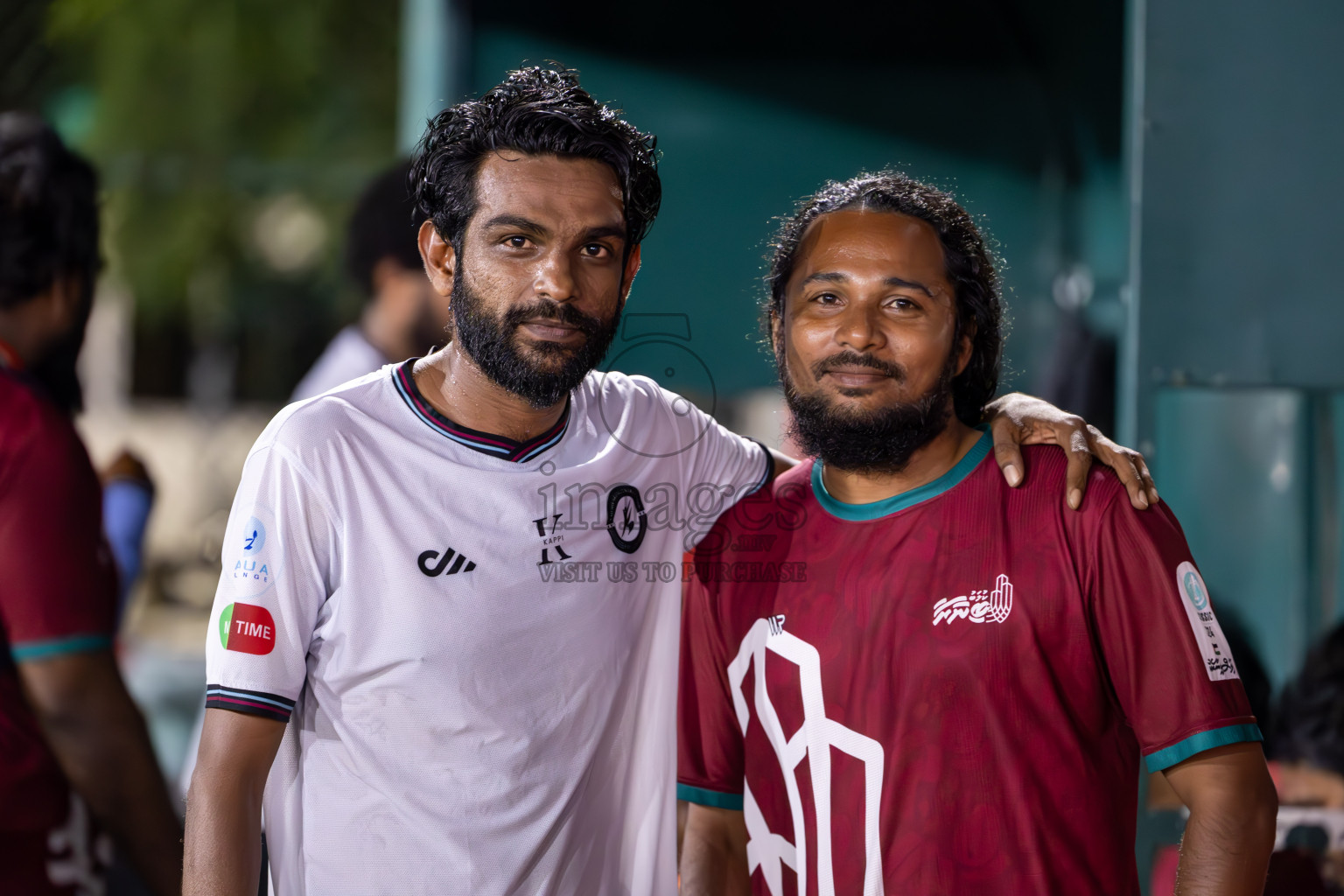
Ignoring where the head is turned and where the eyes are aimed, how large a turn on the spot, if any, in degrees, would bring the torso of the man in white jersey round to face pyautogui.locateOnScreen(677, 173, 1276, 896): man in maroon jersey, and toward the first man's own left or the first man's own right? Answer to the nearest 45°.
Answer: approximately 45° to the first man's own left

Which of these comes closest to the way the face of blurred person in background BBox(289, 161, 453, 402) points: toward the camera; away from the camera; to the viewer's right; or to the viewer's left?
to the viewer's right

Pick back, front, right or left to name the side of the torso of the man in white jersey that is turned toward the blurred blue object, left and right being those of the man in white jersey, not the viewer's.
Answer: back

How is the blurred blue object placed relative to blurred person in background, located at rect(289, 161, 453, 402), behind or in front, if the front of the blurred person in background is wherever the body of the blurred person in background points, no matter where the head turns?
behind

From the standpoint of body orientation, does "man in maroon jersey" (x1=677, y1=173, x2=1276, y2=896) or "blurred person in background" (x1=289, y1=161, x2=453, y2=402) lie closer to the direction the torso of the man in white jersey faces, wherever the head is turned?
the man in maroon jersey

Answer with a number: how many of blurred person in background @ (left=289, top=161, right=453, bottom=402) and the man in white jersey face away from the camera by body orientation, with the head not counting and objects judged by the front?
0

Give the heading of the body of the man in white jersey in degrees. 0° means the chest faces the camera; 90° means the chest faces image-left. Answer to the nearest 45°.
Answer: approximately 315°

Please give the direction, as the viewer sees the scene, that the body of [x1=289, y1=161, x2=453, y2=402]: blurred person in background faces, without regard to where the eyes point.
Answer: to the viewer's right
